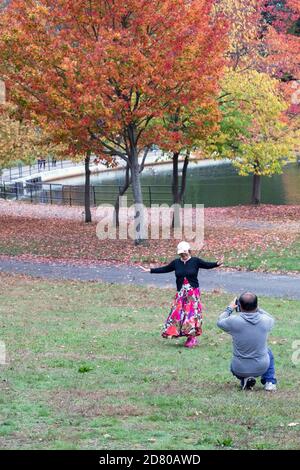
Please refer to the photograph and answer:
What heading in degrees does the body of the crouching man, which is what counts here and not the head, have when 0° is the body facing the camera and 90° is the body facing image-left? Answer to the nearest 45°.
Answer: approximately 180°
